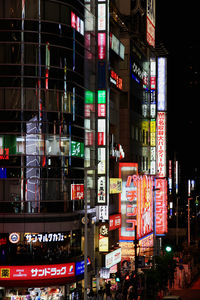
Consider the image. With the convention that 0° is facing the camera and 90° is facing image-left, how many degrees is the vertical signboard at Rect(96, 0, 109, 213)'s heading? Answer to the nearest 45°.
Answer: approximately 0°

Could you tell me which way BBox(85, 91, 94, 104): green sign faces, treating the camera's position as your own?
facing the viewer

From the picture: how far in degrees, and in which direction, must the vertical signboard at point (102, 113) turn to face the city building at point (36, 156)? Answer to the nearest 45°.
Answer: approximately 45° to its right

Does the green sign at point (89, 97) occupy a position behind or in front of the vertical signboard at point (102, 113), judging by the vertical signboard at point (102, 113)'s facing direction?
in front
